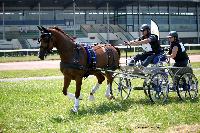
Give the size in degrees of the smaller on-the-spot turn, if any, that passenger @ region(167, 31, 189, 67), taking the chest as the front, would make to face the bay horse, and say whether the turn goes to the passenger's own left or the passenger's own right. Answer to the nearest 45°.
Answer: approximately 45° to the passenger's own left

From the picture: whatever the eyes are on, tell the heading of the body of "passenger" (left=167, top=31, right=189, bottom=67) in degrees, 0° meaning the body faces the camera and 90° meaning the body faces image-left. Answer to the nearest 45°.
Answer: approximately 90°
